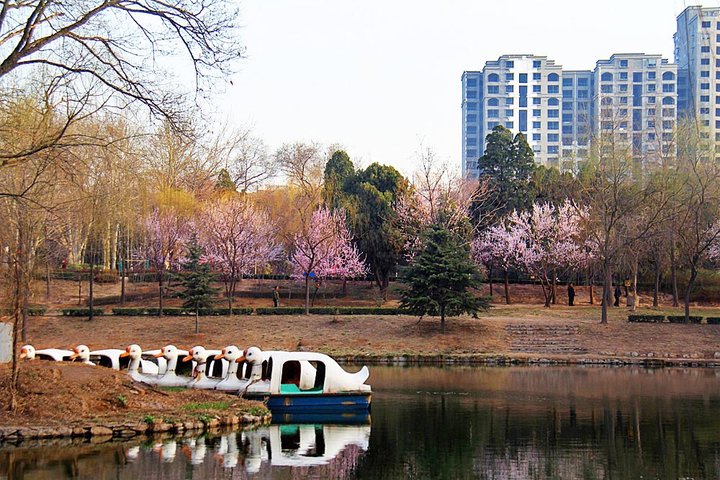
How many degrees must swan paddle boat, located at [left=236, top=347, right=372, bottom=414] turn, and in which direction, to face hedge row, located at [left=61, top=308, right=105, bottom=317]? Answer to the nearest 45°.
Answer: approximately 45° to its right

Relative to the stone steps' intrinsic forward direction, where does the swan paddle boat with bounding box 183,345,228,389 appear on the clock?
The swan paddle boat is roughly at 1 o'clock from the stone steps.

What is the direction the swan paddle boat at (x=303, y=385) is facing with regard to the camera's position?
facing to the left of the viewer

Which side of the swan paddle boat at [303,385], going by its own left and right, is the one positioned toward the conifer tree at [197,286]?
right

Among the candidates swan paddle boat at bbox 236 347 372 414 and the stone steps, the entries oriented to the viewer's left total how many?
1

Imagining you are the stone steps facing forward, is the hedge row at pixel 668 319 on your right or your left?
on your left

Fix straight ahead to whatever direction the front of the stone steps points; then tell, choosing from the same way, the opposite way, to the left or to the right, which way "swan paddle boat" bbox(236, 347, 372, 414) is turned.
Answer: to the right

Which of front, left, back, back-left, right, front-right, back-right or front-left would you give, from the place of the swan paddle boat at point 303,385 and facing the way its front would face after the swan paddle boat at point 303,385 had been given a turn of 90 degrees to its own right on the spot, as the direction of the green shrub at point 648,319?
front-right

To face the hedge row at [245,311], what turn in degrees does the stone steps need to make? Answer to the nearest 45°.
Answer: approximately 90° to its right

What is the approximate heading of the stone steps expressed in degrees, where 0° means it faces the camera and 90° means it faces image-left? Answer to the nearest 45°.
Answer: approximately 0°

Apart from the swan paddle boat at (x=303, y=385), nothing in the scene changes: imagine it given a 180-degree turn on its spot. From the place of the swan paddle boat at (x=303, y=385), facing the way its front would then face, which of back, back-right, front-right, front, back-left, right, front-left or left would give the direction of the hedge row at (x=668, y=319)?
front-left

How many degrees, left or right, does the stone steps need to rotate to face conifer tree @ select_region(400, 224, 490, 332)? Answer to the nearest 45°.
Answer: approximately 90° to its right

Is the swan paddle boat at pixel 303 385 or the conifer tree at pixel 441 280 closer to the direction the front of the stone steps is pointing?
the swan paddle boat
